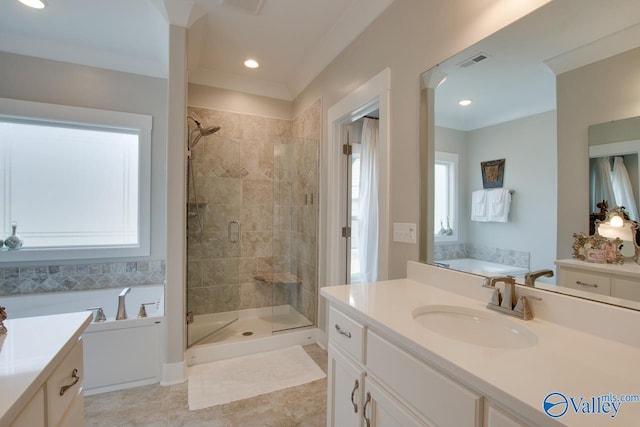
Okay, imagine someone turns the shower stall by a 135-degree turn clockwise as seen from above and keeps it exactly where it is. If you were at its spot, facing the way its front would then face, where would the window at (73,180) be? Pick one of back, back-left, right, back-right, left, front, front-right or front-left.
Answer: front-left

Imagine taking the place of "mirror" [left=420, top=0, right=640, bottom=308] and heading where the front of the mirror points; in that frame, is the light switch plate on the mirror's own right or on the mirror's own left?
on the mirror's own right

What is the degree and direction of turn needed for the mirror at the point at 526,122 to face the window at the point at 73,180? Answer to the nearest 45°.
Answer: approximately 45° to its right

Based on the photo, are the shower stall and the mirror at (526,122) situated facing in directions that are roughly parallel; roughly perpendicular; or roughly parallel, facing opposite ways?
roughly perpendicular

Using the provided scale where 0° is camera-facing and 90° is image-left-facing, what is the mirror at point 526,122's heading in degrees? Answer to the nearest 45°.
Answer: approximately 45°

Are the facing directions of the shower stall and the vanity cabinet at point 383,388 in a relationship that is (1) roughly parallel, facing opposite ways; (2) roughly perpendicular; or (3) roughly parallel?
roughly perpendicular

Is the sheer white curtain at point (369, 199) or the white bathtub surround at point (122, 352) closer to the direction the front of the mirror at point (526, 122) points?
the white bathtub surround

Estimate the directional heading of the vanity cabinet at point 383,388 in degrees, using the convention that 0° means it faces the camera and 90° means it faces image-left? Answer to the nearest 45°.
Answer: approximately 45°

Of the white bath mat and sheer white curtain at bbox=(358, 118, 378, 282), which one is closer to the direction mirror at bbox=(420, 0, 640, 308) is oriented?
the white bath mat

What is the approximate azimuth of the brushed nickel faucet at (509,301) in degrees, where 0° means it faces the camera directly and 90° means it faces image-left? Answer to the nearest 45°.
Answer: approximately 45°

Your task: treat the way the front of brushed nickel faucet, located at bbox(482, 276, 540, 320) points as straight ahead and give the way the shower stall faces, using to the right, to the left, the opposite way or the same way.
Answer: to the left
